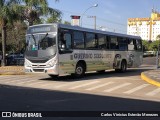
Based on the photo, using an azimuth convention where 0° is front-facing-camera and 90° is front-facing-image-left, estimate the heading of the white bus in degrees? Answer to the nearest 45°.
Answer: approximately 45°
